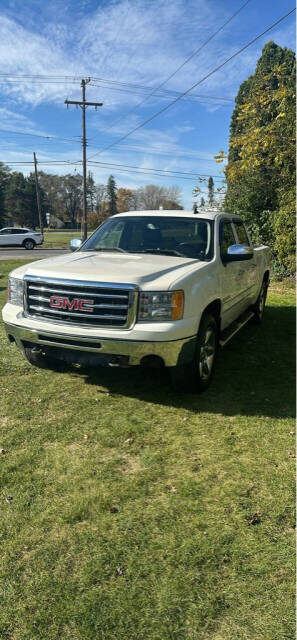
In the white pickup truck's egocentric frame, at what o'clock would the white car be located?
The white car is roughly at 4 o'clock from the white pickup truck.

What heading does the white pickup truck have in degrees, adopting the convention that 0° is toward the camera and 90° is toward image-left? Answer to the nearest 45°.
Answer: approximately 45°

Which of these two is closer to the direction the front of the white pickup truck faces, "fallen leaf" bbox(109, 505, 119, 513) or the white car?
the fallen leaf

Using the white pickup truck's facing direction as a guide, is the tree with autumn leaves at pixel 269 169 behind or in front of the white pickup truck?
behind

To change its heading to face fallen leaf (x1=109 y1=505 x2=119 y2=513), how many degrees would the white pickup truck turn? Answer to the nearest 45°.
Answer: approximately 45° to its left

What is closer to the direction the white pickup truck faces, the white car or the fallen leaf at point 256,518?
the fallen leaf
